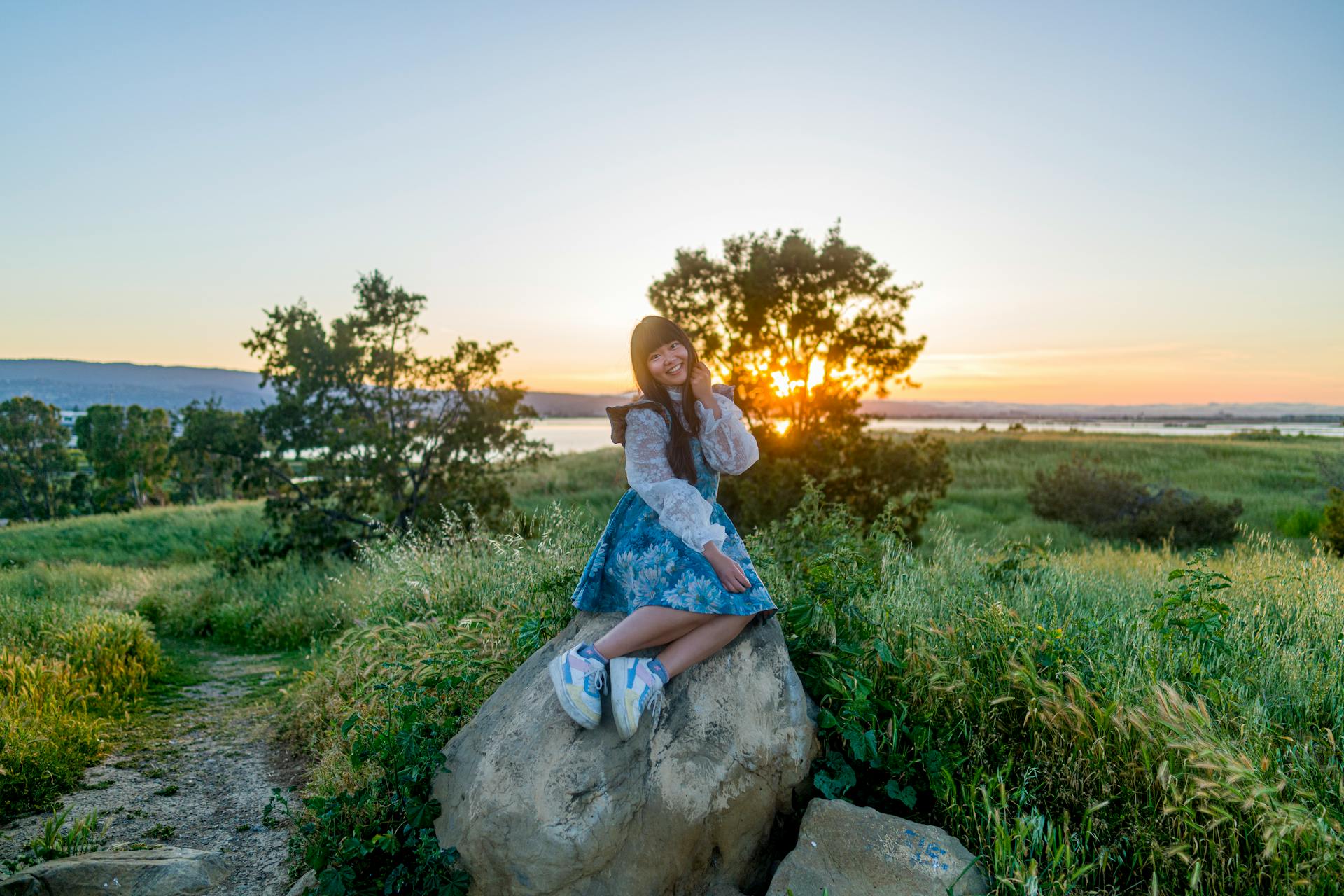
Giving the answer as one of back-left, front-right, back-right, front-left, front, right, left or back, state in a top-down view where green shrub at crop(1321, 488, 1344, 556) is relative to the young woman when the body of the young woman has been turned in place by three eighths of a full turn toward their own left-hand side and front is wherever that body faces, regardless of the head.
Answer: front-right

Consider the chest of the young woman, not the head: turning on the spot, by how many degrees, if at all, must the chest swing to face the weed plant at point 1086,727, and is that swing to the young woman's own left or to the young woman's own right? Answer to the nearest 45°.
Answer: approximately 45° to the young woman's own left

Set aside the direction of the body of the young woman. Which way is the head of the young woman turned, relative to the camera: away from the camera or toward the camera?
toward the camera

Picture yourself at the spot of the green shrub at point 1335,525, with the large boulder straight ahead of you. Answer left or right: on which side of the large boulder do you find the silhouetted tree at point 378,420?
right

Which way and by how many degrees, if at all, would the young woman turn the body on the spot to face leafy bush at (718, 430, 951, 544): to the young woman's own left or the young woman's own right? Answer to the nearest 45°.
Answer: approximately 135° to the young woman's own left
